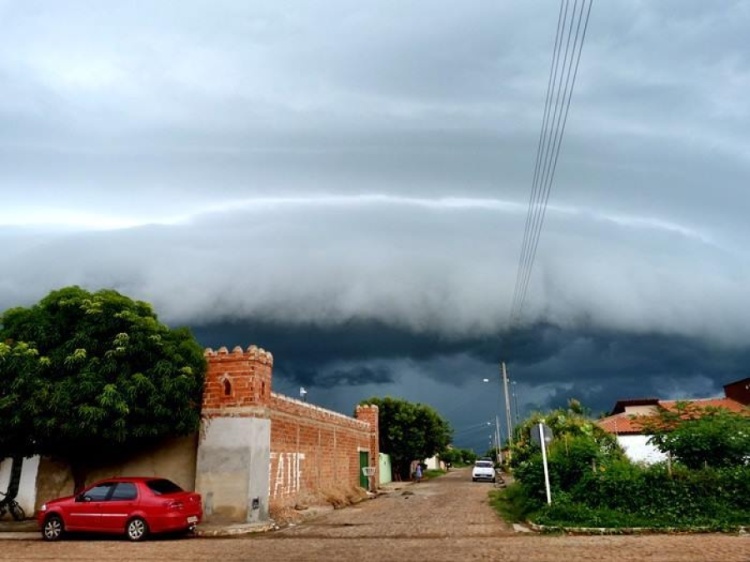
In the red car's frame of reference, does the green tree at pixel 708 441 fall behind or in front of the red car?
behind

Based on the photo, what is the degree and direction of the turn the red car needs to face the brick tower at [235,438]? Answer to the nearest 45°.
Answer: approximately 90° to its right

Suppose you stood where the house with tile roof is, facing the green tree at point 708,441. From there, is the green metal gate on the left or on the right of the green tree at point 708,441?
right

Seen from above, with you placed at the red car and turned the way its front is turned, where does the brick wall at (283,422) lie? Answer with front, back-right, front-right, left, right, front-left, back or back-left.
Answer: right

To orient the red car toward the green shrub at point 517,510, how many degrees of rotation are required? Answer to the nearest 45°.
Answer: approximately 135° to its right

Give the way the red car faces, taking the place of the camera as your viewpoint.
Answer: facing away from the viewer and to the left of the viewer

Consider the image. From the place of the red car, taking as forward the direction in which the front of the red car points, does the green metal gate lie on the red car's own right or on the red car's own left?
on the red car's own right

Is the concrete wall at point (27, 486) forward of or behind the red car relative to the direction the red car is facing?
forward

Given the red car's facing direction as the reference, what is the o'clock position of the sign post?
The sign post is roughly at 5 o'clock from the red car.
